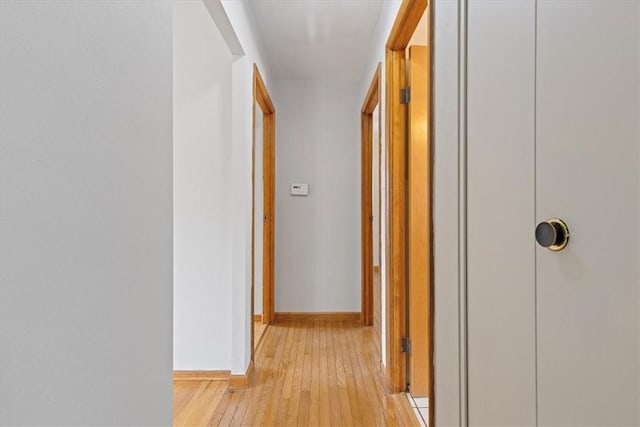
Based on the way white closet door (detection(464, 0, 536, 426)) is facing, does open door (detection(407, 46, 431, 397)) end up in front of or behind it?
behind
